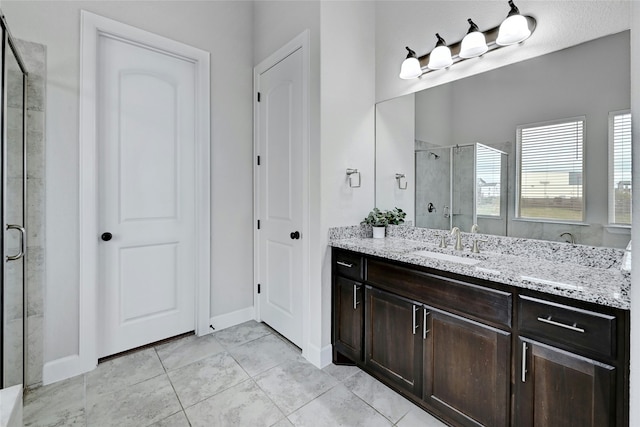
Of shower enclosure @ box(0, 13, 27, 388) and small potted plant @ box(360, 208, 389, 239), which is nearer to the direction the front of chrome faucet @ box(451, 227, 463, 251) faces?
the shower enclosure

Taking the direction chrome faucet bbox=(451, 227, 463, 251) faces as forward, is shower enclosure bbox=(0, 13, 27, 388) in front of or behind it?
in front

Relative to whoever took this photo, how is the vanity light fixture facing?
facing the viewer and to the left of the viewer

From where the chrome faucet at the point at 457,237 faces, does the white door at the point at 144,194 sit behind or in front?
in front

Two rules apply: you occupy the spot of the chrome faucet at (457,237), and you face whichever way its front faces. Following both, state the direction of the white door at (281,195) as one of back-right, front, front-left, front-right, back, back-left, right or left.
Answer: front-right

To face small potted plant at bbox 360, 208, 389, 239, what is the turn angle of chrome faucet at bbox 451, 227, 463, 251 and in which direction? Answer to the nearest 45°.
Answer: approximately 45° to its right

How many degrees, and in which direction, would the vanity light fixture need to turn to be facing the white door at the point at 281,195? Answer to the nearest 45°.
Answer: approximately 45° to its right

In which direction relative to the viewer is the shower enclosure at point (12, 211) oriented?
to the viewer's right
